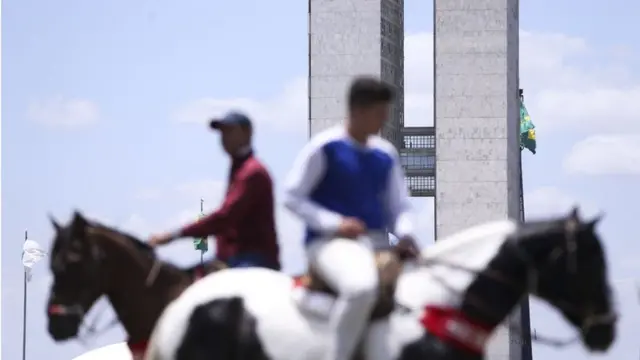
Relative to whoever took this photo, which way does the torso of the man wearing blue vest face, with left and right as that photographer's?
facing the viewer and to the right of the viewer

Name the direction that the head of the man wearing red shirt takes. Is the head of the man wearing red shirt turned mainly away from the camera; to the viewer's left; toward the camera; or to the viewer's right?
to the viewer's left

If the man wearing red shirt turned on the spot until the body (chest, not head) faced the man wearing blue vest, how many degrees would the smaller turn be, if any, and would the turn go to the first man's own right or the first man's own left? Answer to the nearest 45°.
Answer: approximately 135° to the first man's own left

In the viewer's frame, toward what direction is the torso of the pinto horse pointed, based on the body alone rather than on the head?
to the viewer's right

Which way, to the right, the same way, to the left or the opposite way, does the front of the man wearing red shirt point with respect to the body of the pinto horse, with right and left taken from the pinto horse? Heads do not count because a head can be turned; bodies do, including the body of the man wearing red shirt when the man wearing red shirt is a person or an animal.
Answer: the opposite way

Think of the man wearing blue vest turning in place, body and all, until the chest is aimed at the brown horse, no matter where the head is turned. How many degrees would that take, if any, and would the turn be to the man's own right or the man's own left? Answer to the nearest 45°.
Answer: approximately 180°

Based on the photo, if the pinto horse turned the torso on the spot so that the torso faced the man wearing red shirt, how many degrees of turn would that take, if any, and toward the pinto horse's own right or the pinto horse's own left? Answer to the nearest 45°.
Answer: approximately 135° to the pinto horse's own left

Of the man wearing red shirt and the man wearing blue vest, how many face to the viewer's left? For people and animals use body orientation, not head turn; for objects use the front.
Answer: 1

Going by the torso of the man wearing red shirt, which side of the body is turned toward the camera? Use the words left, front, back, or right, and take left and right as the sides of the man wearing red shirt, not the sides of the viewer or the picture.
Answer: left

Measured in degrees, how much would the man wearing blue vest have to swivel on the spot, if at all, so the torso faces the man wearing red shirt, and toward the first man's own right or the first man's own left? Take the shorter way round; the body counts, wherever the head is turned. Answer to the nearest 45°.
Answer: approximately 180°

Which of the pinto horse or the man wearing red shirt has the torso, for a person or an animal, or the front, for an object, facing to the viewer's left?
the man wearing red shirt

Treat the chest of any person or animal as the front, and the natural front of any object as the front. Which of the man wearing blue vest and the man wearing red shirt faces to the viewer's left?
the man wearing red shirt

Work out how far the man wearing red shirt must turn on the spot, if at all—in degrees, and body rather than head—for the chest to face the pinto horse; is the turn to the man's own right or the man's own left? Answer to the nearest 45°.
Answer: approximately 135° to the man's own left
